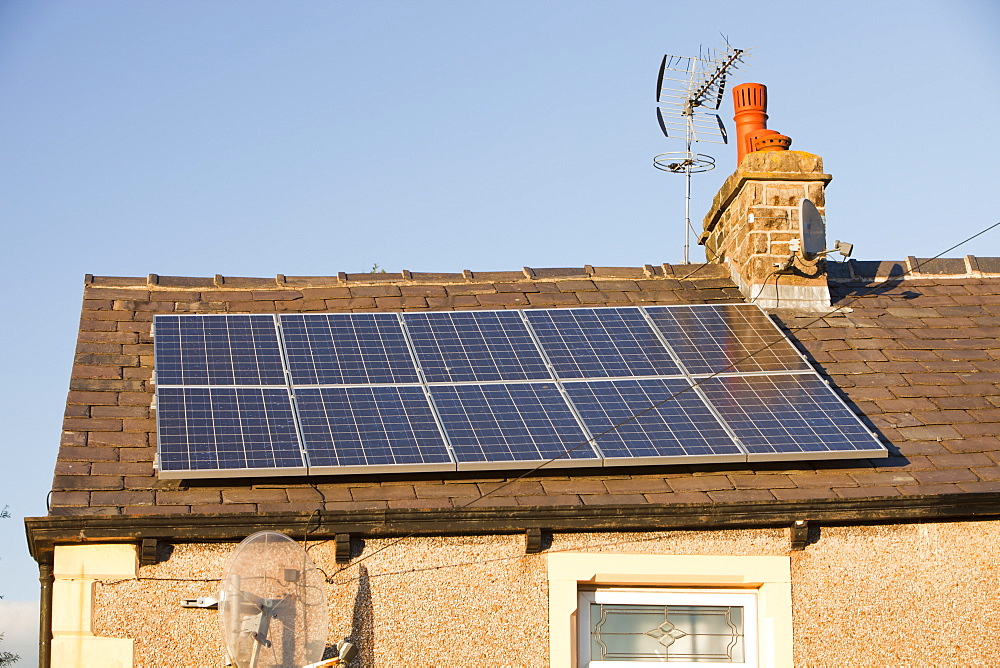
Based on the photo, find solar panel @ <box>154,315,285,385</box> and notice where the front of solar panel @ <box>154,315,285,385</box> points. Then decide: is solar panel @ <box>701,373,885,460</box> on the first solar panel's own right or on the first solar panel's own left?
on the first solar panel's own left

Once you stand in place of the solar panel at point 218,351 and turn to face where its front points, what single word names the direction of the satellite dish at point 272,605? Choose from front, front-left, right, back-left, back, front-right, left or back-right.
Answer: front

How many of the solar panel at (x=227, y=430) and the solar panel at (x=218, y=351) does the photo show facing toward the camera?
2

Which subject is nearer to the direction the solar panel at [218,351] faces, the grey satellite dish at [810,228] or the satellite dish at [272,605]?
the satellite dish

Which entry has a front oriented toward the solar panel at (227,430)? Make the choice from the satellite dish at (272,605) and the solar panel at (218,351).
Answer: the solar panel at (218,351)

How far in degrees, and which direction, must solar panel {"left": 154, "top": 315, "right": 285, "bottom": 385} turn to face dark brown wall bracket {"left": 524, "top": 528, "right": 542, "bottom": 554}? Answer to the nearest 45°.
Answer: approximately 45° to its left

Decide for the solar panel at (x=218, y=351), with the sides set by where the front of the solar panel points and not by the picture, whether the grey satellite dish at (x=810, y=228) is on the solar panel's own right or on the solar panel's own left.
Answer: on the solar panel's own left

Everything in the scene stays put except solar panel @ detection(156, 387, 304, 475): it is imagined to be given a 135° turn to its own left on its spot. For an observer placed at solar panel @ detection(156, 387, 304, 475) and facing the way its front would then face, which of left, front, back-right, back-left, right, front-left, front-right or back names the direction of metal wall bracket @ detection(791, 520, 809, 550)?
front-right

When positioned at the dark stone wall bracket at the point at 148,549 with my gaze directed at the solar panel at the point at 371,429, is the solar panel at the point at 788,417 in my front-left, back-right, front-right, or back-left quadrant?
front-right

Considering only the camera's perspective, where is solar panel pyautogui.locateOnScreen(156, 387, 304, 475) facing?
facing the viewer

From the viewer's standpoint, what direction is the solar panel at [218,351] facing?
toward the camera
